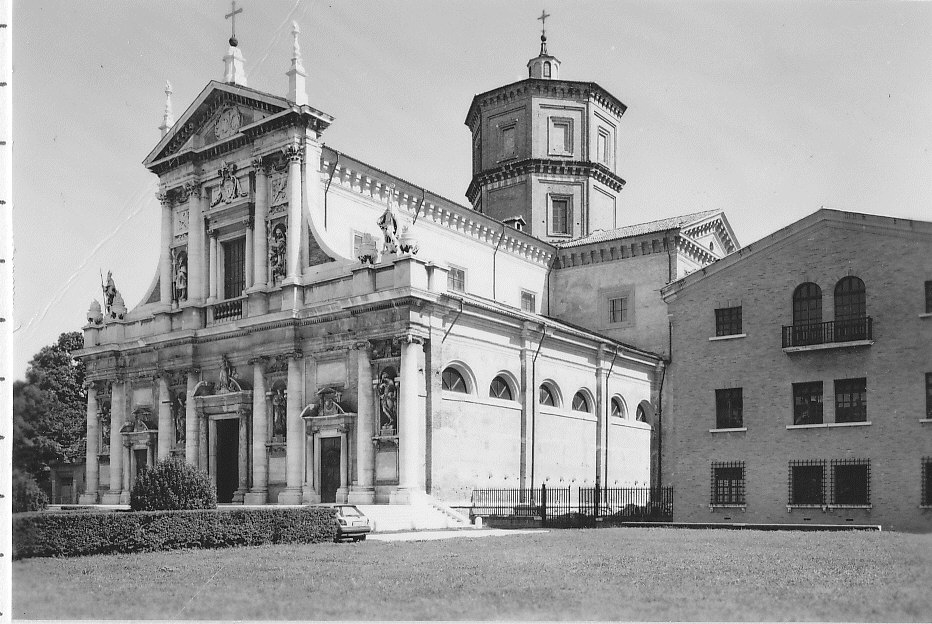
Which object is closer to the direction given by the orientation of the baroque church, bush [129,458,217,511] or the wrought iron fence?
the bush

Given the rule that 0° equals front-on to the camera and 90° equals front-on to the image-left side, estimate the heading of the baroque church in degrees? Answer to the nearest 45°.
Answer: approximately 45°

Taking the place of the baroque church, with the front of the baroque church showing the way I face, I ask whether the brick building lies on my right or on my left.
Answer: on my left

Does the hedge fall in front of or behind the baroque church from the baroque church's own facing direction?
in front
